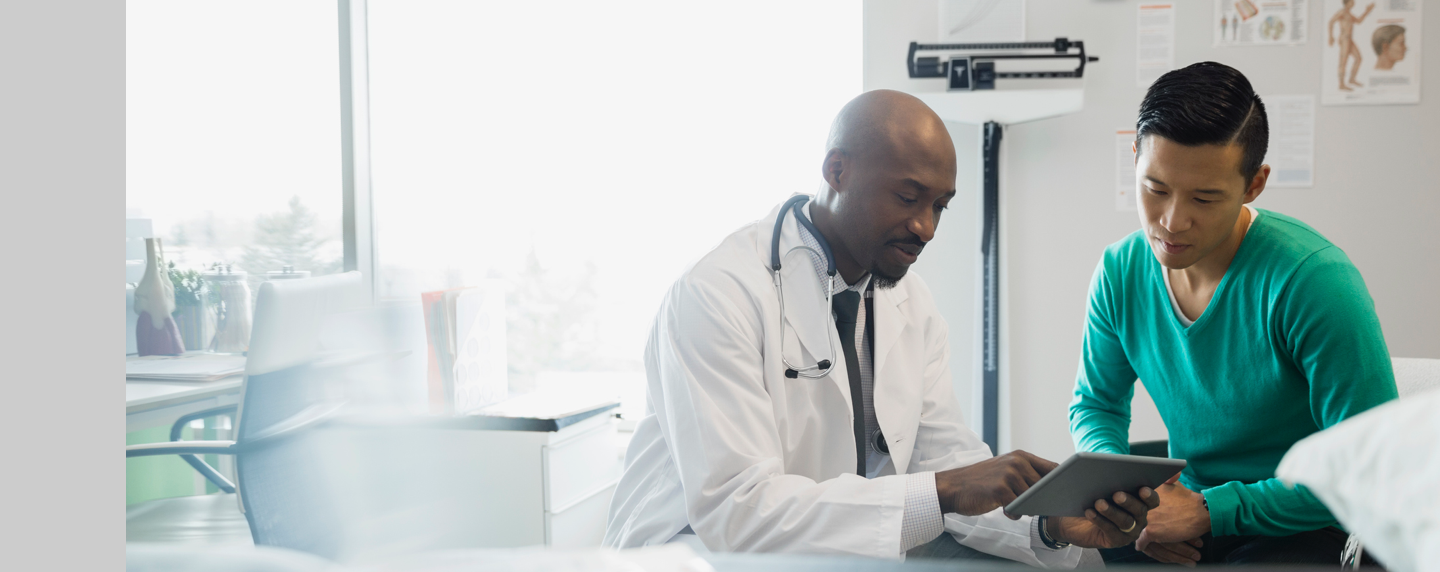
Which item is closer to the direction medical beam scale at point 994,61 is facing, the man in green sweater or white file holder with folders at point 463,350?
the man in green sweater

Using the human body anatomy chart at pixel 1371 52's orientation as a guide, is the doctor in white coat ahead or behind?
ahead

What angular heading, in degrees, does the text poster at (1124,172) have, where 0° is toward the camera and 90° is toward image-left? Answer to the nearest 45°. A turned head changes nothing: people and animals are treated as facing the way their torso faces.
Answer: approximately 0°

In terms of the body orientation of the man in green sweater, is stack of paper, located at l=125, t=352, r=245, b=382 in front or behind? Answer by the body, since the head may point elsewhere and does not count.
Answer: in front

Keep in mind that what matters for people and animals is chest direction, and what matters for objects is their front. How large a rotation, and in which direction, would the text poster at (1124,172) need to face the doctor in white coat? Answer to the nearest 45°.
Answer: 0° — it already faces them
